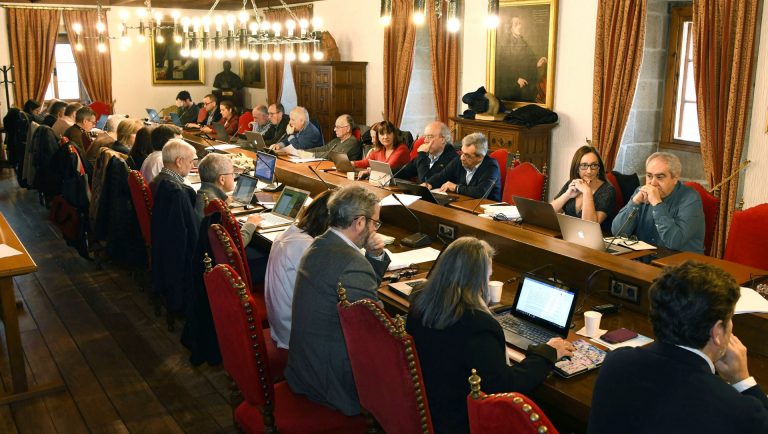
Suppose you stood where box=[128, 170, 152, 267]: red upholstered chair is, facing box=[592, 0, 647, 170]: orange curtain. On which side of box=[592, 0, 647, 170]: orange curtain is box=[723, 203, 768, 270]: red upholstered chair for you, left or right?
right

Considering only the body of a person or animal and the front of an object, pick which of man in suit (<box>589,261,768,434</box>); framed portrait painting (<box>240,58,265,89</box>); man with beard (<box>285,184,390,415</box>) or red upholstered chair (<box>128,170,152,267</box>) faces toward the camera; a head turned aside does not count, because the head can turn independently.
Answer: the framed portrait painting

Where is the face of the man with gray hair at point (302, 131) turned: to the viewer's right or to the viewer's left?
to the viewer's left

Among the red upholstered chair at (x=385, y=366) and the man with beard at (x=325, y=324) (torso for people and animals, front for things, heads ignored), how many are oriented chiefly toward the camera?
0

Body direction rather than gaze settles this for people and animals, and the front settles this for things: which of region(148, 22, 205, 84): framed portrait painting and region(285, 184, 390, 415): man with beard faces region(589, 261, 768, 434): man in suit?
the framed portrait painting

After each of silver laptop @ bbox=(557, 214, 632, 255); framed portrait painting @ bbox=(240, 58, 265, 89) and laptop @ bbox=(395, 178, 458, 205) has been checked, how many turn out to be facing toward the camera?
1

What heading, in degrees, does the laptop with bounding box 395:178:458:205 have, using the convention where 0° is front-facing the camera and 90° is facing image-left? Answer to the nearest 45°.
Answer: approximately 225°

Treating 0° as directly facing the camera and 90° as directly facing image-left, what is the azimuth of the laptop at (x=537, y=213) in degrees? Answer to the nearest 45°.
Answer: approximately 225°

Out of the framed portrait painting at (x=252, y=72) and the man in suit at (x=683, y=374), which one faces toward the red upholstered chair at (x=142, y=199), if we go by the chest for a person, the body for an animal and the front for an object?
the framed portrait painting
